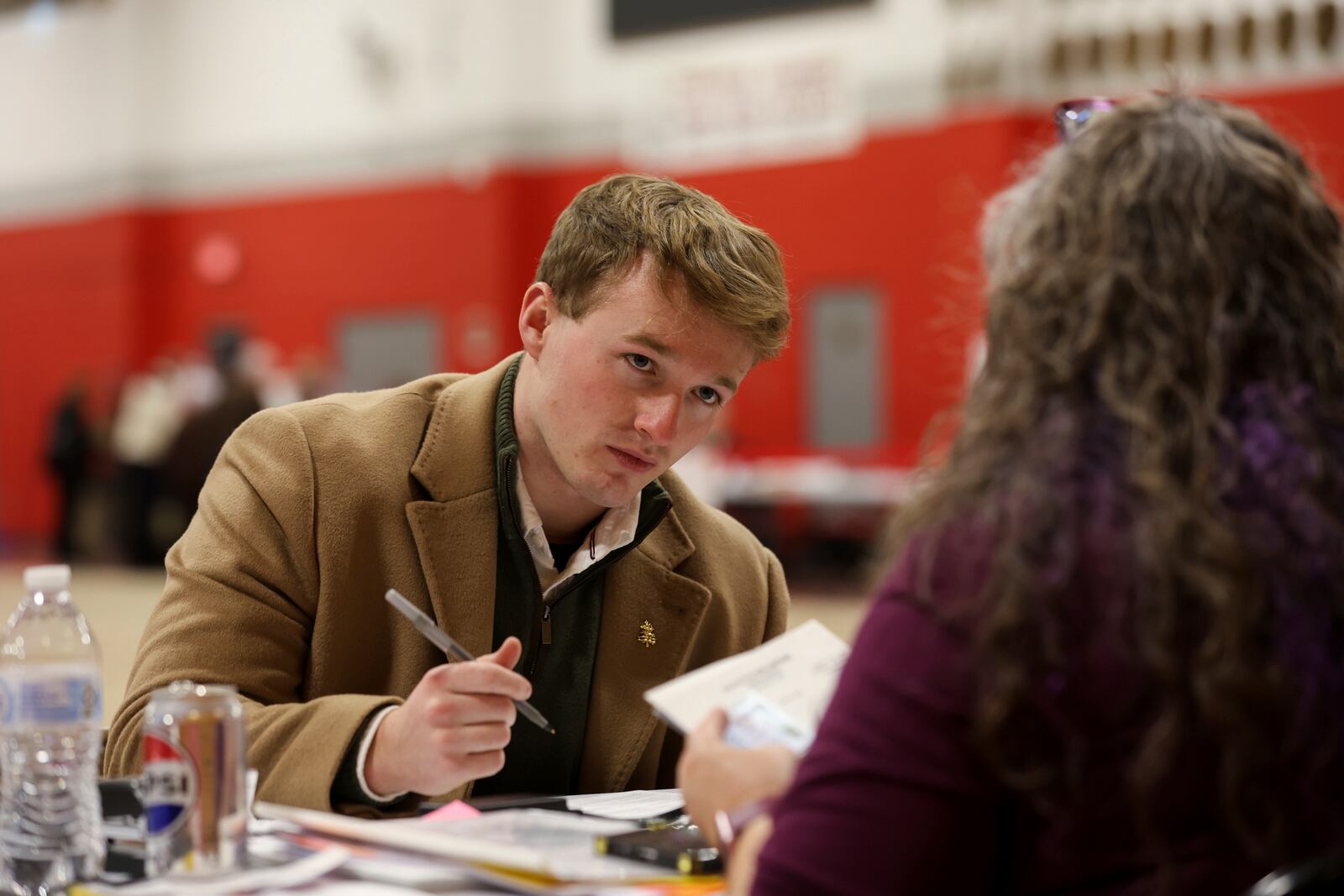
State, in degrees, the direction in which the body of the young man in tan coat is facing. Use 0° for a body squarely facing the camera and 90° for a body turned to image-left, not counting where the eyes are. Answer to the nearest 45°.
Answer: approximately 315°

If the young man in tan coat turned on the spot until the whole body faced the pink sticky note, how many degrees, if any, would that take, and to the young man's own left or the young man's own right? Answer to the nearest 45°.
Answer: approximately 45° to the young man's own right

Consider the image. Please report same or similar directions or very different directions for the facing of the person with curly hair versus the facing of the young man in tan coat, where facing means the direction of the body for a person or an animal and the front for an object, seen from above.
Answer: very different directions

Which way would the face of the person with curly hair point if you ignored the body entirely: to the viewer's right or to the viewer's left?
to the viewer's left

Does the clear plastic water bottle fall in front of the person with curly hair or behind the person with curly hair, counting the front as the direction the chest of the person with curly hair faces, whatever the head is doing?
in front

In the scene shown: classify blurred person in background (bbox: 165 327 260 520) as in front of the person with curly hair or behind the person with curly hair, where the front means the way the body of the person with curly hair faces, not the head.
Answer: in front

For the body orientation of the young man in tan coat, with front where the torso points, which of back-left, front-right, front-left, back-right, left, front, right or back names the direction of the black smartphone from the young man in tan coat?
front-right

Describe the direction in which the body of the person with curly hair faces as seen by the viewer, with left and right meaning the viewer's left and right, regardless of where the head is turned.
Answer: facing away from the viewer and to the left of the viewer

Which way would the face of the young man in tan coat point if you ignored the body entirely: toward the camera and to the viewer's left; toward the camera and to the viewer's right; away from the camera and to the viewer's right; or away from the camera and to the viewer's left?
toward the camera and to the viewer's right

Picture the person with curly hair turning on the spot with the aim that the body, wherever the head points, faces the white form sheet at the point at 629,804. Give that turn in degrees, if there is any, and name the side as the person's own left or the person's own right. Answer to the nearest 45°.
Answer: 0° — they already face it

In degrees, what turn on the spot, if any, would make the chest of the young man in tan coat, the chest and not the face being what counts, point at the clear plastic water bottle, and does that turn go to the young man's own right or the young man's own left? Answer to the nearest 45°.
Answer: approximately 90° to the young man's own right

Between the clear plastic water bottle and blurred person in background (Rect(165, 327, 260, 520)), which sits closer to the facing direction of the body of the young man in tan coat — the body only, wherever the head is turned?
the clear plastic water bottle
